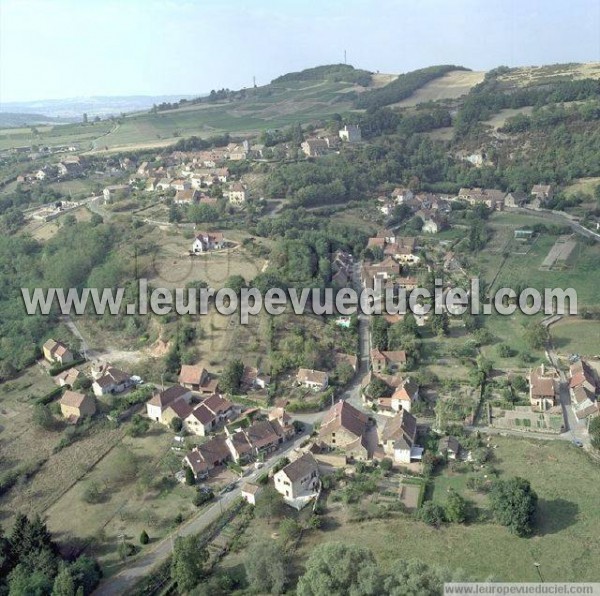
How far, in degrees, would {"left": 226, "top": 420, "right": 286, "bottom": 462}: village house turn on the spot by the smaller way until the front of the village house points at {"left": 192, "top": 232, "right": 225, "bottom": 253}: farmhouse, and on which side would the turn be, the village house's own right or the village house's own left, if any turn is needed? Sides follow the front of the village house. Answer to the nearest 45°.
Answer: approximately 135° to the village house's own left

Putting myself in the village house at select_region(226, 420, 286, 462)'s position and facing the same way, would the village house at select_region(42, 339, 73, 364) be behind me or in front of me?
behind

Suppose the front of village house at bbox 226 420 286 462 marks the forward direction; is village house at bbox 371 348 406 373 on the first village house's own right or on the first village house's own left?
on the first village house's own left

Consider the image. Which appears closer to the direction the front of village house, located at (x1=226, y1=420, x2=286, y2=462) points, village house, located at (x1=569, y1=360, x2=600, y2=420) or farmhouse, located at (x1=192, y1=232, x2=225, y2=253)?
the village house

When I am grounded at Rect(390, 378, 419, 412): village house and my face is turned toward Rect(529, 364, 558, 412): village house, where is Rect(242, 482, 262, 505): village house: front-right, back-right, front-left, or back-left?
back-right

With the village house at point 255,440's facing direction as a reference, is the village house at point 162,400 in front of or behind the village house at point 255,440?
behind

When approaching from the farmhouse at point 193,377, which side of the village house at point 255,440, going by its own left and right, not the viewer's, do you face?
back

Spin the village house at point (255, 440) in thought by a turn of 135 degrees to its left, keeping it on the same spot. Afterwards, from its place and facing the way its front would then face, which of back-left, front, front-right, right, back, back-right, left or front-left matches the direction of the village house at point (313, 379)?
front-right
